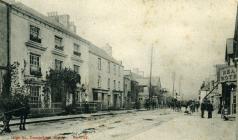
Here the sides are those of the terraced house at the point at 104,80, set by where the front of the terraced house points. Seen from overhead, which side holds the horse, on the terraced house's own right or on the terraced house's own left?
on the terraced house's own right

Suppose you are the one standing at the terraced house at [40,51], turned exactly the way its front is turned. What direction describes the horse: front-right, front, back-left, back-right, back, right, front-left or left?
front-right

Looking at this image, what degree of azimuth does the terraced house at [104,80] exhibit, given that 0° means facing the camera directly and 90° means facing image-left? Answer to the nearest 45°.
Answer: approximately 315°

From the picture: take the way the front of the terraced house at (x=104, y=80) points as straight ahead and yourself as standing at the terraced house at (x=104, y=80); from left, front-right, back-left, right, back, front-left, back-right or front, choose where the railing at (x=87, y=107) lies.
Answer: front-right
